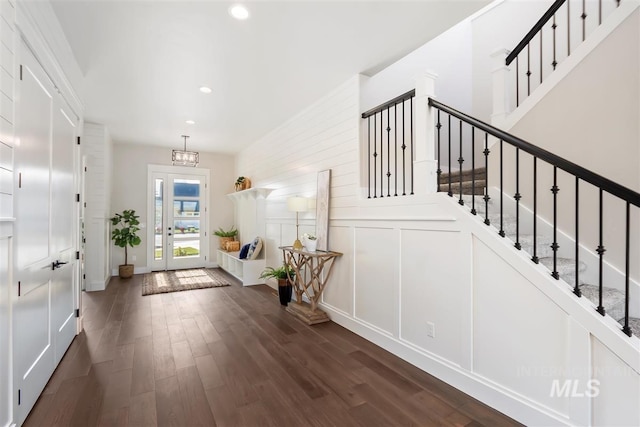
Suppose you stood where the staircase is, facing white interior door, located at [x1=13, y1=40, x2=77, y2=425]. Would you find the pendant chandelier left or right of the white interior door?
right

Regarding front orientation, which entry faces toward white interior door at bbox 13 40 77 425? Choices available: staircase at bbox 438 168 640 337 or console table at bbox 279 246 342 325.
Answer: the console table

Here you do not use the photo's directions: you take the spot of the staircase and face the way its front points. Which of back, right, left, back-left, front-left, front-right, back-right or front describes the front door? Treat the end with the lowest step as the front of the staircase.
back-right

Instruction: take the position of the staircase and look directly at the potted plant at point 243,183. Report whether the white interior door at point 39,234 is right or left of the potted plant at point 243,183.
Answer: left

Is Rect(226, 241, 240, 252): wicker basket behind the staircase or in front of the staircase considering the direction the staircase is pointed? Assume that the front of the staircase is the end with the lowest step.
behind

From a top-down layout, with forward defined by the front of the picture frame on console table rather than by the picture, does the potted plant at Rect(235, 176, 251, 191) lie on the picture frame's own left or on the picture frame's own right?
on the picture frame's own right

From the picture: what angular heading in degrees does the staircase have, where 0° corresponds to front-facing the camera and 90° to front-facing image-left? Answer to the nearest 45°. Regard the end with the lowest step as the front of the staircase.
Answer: approximately 315°

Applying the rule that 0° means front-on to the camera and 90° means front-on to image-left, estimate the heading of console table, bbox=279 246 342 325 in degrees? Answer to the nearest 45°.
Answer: approximately 45°

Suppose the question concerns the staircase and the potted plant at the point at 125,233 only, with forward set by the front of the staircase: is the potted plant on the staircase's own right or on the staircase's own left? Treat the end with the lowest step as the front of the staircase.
on the staircase's own right

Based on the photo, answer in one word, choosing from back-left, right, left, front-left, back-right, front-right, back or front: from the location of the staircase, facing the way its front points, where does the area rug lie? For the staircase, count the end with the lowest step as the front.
back-right
